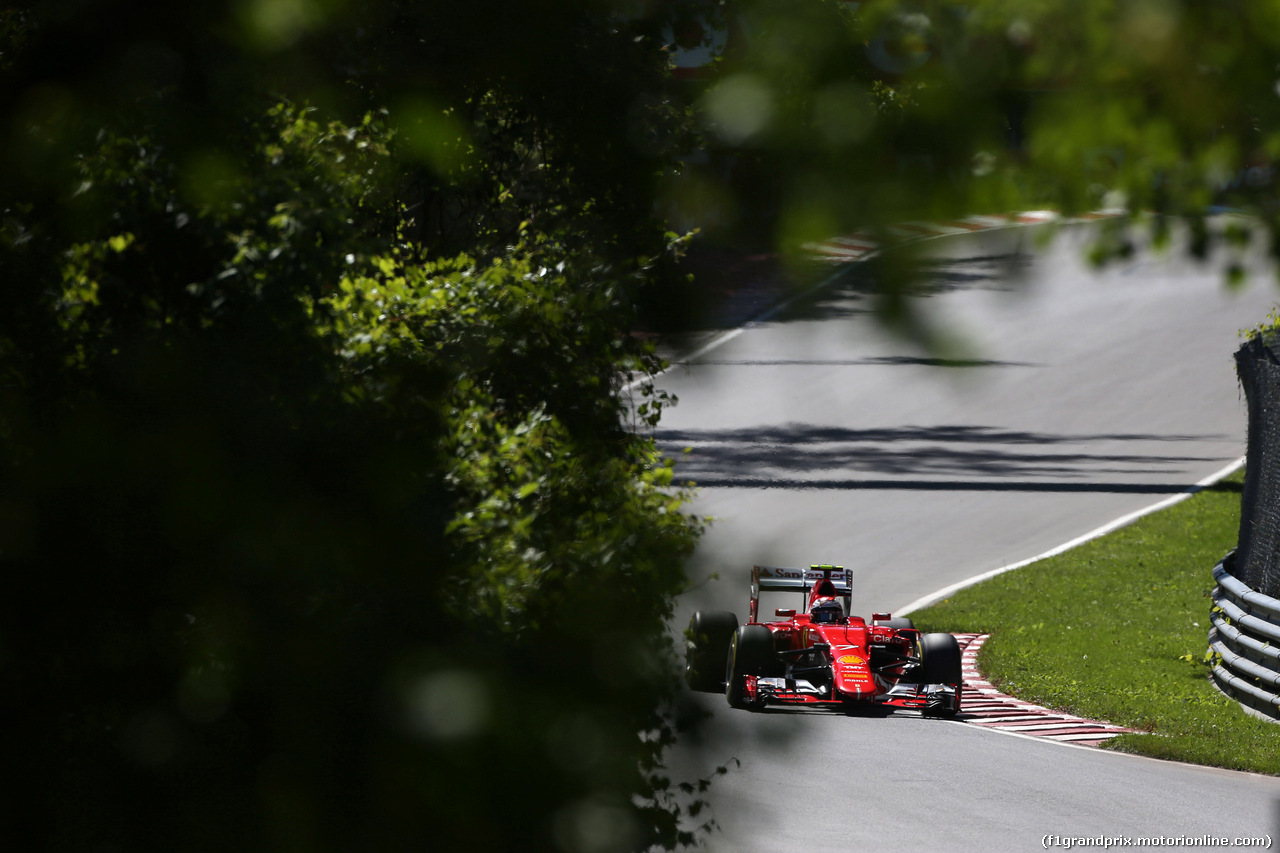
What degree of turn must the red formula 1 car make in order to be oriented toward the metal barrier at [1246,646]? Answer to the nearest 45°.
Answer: approximately 90° to its left

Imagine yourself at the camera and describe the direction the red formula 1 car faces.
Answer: facing the viewer
